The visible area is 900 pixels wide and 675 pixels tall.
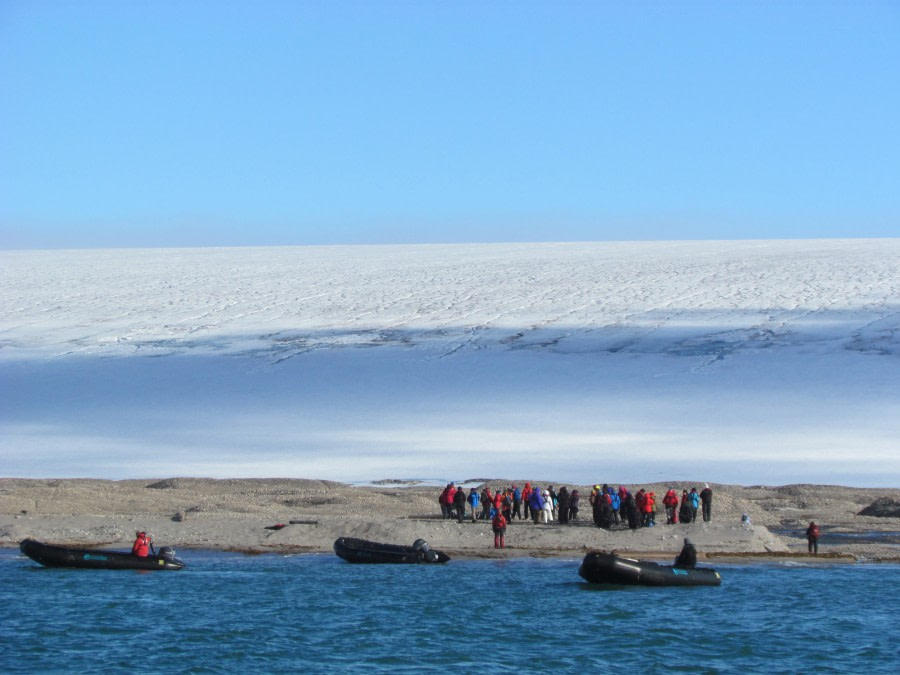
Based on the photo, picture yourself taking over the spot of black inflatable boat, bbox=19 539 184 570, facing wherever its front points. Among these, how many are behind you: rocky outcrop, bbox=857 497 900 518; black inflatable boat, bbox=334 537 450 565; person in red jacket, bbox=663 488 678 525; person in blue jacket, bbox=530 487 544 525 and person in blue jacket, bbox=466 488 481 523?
5

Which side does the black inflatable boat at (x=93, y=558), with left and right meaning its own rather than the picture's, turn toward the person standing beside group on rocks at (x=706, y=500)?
back

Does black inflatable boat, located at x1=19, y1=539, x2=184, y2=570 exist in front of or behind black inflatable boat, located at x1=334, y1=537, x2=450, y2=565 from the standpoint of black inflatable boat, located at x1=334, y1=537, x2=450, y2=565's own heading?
in front

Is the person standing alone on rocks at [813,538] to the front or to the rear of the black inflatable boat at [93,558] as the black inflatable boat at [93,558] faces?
to the rear

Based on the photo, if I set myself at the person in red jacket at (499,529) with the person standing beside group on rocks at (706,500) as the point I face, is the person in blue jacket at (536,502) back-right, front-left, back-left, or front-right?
front-left

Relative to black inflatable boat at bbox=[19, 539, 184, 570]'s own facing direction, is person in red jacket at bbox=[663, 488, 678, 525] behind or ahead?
behind

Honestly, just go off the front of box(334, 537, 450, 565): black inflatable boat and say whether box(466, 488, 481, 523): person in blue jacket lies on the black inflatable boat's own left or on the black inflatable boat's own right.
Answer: on the black inflatable boat's own right

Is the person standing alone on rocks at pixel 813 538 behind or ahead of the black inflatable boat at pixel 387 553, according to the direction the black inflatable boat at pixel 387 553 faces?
behind

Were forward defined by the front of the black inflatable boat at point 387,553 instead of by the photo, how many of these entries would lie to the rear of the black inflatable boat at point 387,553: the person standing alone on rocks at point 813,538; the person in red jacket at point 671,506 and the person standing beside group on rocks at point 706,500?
3

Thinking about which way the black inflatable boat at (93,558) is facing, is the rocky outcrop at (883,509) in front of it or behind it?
behind

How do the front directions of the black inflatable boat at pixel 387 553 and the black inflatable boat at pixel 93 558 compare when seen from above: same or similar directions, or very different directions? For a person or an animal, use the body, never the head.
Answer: same or similar directions

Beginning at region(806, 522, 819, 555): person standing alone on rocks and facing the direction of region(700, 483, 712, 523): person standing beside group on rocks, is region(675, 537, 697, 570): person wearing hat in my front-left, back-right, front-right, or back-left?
back-left

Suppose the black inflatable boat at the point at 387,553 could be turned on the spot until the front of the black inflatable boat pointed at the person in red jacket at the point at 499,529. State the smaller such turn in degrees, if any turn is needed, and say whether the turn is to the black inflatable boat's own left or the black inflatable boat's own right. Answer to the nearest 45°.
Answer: approximately 180°

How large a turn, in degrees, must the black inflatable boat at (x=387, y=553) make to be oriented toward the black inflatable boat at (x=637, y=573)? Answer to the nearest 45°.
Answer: approximately 135° to its left

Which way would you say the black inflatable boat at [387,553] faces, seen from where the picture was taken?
facing to the left of the viewer

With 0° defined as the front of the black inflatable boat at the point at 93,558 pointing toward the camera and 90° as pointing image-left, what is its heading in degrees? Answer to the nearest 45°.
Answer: approximately 90°

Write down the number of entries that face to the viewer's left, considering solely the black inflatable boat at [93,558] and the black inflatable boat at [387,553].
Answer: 2

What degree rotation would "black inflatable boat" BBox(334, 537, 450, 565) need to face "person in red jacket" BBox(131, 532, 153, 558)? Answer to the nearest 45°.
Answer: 0° — it already faces them
